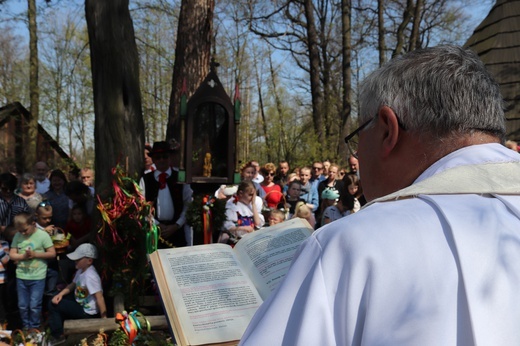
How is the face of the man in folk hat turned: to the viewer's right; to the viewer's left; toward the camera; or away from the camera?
toward the camera

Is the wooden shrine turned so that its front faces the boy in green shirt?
no

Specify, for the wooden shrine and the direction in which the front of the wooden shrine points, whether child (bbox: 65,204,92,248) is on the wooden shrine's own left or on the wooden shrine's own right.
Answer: on the wooden shrine's own right

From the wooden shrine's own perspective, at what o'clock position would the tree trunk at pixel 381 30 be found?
The tree trunk is roughly at 7 o'clock from the wooden shrine.

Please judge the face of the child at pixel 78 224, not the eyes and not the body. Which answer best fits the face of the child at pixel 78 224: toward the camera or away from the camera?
toward the camera

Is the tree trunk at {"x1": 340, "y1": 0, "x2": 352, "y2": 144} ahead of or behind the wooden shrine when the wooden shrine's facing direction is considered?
behind

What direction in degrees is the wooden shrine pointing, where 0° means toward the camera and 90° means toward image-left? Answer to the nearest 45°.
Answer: approximately 0°
